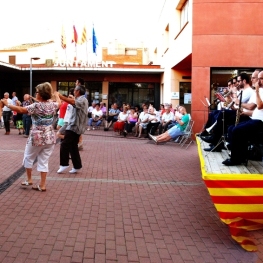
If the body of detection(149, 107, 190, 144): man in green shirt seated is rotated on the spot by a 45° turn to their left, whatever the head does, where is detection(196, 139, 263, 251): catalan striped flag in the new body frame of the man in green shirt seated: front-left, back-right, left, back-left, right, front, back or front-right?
front-left

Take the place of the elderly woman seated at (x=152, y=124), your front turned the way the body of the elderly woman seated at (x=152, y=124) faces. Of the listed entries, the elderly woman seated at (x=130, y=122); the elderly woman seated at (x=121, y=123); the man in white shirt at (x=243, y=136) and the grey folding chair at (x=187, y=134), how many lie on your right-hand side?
2

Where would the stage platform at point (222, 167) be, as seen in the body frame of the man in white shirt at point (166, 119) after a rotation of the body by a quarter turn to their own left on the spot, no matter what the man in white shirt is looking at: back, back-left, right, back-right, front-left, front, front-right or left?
front-right

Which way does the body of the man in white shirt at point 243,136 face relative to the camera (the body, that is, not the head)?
to the viewer's left

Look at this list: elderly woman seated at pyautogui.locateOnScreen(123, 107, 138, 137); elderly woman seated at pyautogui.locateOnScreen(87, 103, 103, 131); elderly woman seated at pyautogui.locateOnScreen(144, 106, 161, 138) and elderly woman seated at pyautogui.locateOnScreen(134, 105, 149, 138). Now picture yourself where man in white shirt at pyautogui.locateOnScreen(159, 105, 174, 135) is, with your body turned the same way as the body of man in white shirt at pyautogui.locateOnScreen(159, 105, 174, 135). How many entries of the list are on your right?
4

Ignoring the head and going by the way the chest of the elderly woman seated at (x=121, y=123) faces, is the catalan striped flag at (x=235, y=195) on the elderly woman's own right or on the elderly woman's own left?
on the elderly woman's own left

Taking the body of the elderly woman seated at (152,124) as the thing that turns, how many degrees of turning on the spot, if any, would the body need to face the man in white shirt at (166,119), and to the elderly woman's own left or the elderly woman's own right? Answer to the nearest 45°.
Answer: approximately 90° to the elderly woman's own left

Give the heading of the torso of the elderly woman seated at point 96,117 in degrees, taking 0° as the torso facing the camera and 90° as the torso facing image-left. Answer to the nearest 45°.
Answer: approximately 45°

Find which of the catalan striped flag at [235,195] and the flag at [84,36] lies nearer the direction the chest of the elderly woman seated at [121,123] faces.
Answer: the catalan striped flag

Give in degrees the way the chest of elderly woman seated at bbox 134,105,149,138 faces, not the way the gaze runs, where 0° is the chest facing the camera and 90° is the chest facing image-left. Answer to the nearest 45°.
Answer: approximately 45°

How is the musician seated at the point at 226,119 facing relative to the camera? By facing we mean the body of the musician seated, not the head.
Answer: to the viewer's left

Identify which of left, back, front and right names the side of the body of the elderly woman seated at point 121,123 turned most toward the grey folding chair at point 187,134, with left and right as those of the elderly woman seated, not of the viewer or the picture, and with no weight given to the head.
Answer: left

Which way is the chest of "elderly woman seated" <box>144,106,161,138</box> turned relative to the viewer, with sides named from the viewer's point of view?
facing the viewer and to the left of the viewer
